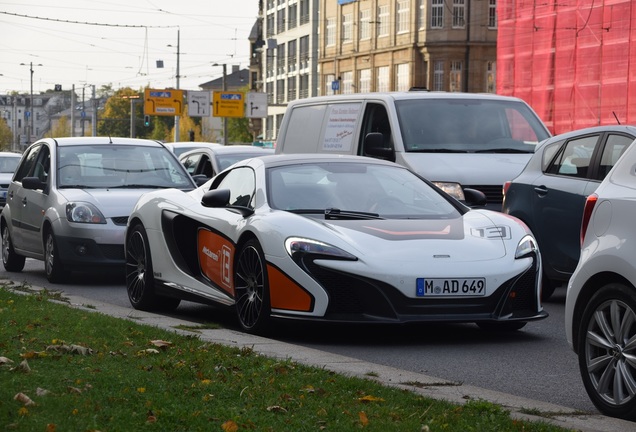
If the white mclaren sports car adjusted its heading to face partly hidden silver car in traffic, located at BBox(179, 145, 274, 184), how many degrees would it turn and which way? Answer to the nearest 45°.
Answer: approximately 135° to its left

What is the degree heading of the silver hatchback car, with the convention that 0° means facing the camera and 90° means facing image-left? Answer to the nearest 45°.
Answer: approximately 315°

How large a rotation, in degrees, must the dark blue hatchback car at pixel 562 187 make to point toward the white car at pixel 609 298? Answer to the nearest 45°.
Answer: approximately 45° to its right

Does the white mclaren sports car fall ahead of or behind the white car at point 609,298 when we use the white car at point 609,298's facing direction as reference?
behind

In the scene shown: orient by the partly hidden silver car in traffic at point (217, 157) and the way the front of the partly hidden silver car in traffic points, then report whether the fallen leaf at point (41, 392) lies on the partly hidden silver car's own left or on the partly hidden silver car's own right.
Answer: on the partly hidden silver car's own right

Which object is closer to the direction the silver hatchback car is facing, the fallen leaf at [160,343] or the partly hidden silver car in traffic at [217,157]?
the fallen leaf
